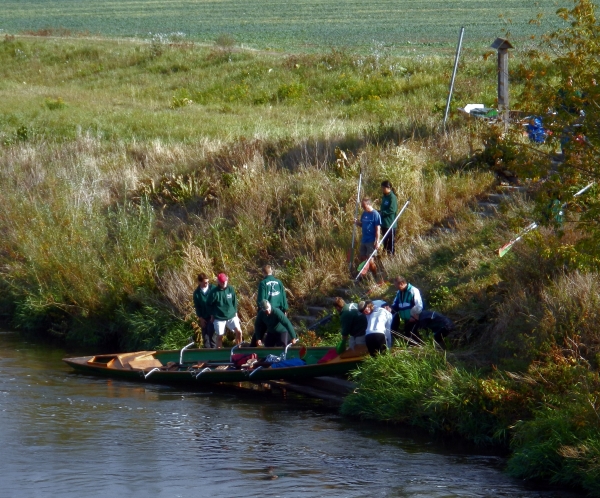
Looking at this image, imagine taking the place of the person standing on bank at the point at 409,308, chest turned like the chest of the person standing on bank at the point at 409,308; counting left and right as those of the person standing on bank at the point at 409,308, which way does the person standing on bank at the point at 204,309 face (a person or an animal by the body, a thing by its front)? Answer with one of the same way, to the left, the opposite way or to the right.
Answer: to the left

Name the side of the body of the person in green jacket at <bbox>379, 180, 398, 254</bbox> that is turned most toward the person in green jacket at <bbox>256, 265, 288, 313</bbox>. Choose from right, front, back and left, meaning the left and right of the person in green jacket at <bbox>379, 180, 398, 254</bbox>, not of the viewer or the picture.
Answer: front

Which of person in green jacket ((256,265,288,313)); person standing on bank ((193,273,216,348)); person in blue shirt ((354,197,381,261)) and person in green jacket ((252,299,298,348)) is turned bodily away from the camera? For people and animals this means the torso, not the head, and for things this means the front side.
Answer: person in green jacket ((256,265,288,313))

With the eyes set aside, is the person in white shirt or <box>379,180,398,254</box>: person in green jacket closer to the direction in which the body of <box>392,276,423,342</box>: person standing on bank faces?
the person in white shirt

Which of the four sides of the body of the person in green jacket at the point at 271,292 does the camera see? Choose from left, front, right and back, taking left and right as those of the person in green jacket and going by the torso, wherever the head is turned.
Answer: back

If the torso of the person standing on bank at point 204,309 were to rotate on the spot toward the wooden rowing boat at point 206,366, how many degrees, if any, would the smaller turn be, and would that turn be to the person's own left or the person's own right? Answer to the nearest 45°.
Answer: approximately 45° to the person's own right
